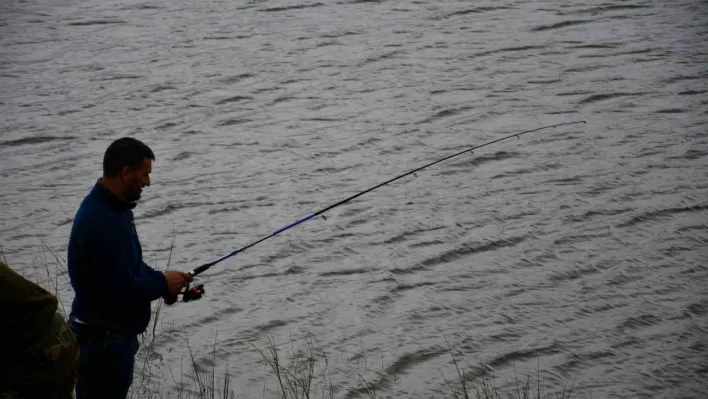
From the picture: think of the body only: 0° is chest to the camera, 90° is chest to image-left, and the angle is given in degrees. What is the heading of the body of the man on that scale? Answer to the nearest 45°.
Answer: approximately 270°

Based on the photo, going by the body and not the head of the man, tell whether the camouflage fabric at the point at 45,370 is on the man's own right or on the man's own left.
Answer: on the man's own right

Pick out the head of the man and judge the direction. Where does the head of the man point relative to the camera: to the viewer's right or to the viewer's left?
to the viewer's right
